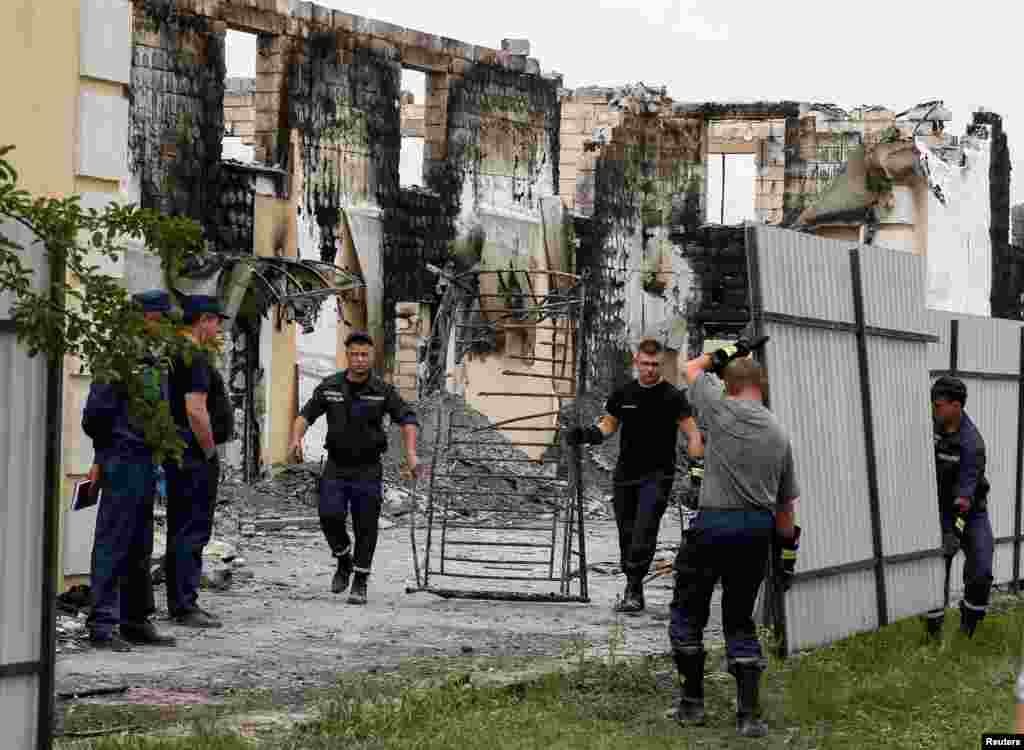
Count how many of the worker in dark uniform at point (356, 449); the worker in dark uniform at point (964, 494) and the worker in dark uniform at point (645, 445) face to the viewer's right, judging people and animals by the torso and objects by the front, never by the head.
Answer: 0

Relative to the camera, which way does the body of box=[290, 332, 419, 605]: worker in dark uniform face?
toward the camera

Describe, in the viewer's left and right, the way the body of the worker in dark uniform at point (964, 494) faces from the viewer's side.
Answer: facing the viewer and to the left of the viewer

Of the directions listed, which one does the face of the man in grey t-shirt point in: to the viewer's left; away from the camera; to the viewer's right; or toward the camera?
away from the camera

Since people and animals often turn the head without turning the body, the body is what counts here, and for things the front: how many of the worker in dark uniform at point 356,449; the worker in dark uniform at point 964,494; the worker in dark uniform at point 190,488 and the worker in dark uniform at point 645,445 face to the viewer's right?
1

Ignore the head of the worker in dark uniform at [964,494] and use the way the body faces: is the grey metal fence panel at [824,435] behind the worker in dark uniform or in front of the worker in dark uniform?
in front

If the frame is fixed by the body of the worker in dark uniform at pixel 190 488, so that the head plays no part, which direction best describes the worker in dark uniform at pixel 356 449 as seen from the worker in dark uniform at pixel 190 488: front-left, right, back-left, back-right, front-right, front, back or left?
front-left

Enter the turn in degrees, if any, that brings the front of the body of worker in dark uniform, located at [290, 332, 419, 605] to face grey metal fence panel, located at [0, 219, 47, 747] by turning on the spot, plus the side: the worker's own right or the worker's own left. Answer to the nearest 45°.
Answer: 0° — they already face it

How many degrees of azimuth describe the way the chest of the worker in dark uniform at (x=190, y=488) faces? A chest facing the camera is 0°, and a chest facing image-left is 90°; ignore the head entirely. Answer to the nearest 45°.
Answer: approximately 270°

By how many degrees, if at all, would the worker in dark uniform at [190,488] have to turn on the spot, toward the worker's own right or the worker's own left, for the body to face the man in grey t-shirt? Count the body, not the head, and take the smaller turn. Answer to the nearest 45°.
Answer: approximately 45° to the worker's own right

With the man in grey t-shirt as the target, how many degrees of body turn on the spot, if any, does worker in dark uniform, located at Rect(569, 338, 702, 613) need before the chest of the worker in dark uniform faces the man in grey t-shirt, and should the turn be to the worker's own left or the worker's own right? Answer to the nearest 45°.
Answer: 0° — they already face them

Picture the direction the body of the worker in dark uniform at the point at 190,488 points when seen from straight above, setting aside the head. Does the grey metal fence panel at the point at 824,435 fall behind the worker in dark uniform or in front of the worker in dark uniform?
in front

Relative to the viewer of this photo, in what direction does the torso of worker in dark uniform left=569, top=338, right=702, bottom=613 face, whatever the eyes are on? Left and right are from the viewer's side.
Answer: facing the viewer
